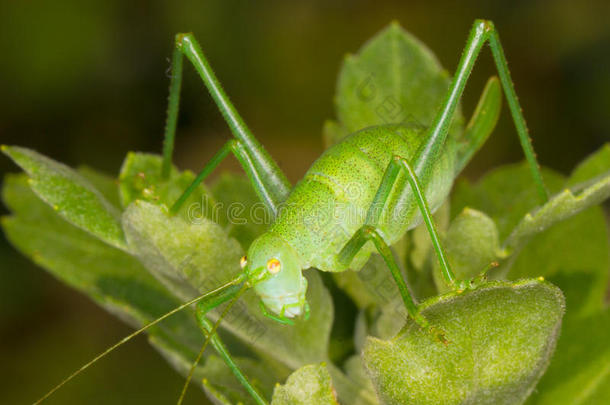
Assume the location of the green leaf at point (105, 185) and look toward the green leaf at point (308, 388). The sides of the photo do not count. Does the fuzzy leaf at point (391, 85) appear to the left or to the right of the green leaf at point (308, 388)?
left

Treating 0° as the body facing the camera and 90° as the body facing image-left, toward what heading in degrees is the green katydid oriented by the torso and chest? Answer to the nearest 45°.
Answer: approximately 45°

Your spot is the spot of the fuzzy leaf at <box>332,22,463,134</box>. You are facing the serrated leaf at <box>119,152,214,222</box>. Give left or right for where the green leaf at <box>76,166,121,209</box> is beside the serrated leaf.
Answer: right
